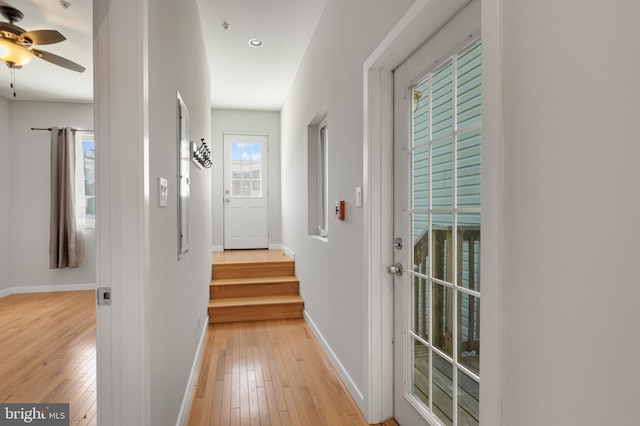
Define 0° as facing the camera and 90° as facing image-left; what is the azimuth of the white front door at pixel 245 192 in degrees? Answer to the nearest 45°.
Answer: approximately 0°

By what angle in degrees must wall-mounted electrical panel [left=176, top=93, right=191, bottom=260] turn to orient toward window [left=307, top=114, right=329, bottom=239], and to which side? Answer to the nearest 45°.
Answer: approximately 45° to its left

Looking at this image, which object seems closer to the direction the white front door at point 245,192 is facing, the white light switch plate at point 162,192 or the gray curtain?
the white light switch plate
